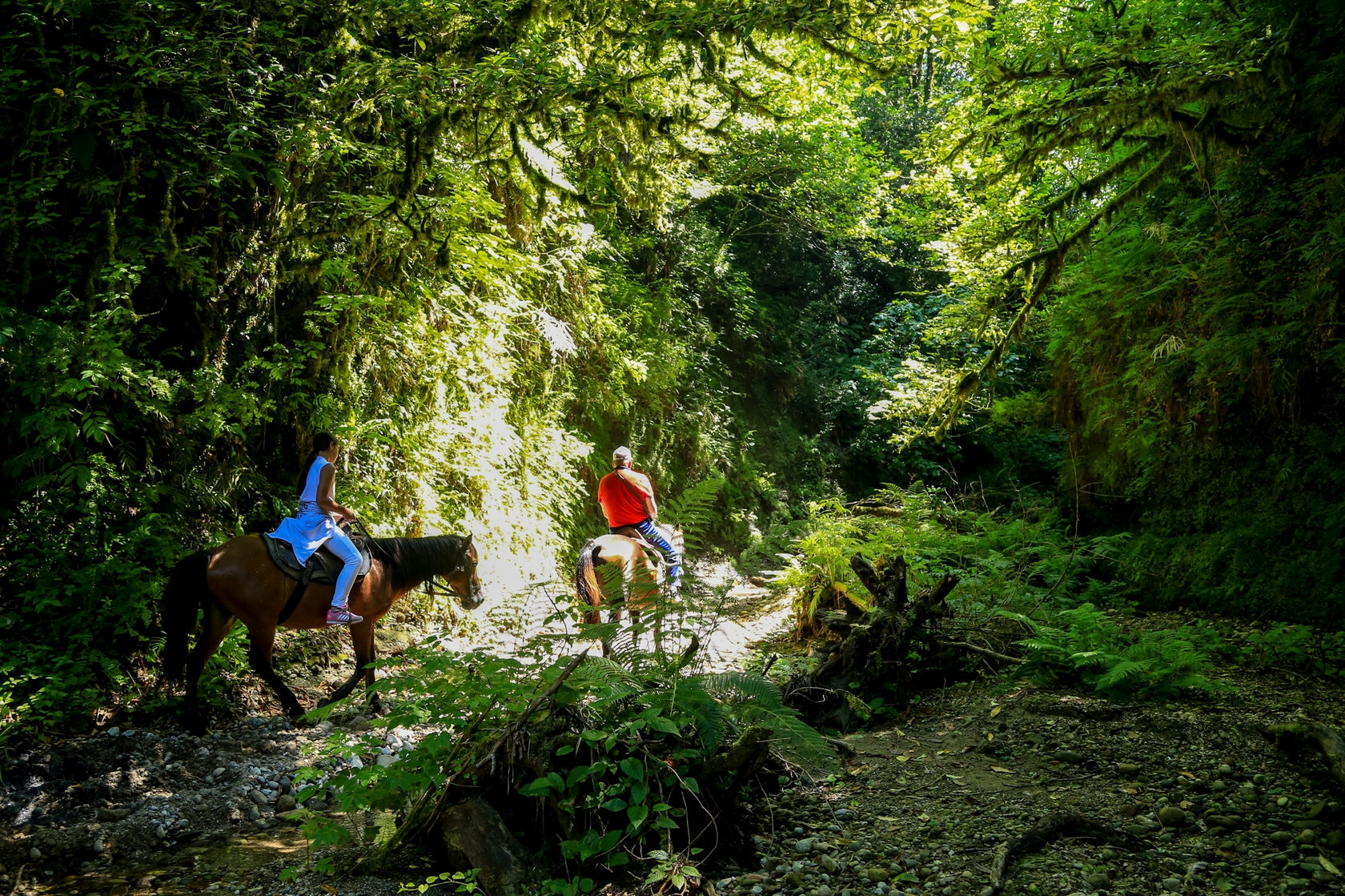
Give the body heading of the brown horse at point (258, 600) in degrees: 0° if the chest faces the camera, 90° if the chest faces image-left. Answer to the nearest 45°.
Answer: approximately 270°

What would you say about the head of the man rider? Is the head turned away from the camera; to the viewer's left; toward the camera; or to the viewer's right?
away from the camera

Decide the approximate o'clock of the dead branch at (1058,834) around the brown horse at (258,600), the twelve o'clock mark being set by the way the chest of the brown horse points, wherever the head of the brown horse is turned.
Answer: The dead branch is roughly at 2 o'clock from the brown horse.

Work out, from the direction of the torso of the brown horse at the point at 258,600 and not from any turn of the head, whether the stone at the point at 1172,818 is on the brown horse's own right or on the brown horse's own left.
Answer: on the brown horse's own right

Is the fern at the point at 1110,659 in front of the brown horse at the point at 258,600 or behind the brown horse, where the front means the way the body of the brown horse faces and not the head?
in front
